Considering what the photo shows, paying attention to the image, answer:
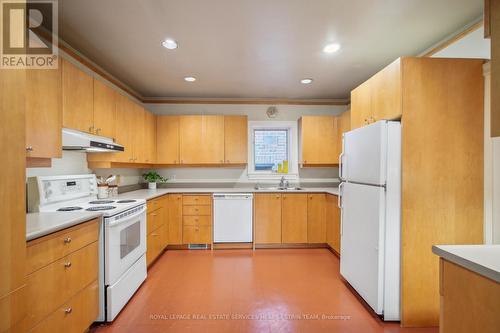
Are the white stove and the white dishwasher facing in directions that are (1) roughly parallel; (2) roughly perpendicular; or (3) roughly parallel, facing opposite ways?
roughly perpendicular

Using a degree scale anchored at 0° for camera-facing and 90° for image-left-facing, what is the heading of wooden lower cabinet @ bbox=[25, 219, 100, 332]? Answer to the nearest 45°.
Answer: approximately 315°

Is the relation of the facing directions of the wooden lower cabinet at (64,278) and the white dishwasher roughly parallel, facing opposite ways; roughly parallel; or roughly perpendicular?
roughly perpendicular
